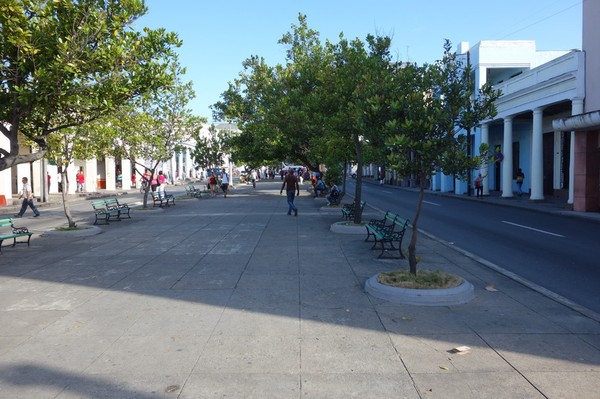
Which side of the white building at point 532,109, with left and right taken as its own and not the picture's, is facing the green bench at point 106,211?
front

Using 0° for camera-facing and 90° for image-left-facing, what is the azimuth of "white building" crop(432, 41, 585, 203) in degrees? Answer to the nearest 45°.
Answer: approximately 45°

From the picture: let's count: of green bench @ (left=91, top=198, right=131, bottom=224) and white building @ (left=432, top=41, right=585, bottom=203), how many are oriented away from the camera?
0

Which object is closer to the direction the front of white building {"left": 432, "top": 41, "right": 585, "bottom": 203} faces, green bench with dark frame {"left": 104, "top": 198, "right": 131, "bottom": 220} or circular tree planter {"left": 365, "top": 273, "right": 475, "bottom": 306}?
the green bench with dark frame

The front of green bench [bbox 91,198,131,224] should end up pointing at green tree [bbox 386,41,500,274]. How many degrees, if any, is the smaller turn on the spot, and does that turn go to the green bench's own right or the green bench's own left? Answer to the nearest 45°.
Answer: approximately 45° to the green bench's own right

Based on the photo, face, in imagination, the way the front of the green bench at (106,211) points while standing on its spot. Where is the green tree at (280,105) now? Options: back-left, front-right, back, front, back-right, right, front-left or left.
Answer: left

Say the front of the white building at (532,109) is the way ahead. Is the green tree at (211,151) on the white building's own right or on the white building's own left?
on the white building's own right

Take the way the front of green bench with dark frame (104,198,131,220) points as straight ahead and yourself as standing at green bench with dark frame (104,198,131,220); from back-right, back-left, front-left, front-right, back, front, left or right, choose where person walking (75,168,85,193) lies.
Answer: back-left

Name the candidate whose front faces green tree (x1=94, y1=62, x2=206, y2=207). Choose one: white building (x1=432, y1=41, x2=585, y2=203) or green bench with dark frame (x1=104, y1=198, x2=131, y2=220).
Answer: the white building

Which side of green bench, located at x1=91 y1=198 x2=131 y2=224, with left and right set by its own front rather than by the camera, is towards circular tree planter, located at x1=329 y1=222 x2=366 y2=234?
front

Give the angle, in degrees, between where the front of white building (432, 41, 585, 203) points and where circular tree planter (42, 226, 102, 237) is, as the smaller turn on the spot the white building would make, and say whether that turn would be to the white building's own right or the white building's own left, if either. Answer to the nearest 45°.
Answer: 0° — it already faces it

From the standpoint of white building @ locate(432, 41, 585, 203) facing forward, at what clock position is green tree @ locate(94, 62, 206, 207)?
The green tree is roughly at 12 o'clock from the white building.

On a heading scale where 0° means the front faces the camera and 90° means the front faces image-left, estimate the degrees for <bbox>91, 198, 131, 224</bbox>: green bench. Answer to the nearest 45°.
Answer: approximately 315°

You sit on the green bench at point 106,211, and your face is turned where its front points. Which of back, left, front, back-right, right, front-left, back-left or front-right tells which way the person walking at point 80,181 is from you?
back-left

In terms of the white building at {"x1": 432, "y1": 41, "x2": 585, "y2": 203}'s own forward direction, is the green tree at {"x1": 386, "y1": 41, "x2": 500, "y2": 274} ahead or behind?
ahead

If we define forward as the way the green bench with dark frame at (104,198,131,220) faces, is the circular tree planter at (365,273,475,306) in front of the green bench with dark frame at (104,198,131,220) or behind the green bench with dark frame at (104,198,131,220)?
in front
